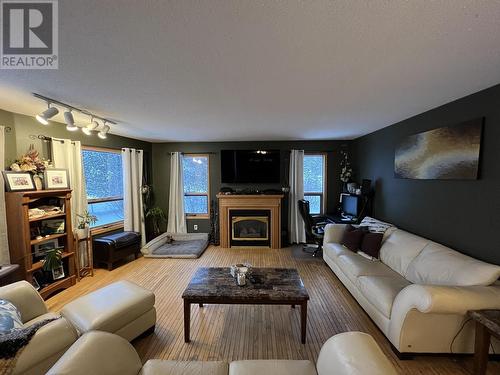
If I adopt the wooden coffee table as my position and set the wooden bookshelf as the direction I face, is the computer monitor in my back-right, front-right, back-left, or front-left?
back-right

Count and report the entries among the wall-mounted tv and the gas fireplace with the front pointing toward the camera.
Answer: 2

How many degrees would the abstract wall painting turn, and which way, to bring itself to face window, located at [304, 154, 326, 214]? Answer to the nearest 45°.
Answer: approximately 90° to its right

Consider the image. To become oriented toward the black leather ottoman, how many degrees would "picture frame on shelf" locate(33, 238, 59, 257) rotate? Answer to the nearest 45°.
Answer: approximately 45° to its left

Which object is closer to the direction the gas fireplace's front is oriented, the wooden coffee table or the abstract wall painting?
the wooden coffee table

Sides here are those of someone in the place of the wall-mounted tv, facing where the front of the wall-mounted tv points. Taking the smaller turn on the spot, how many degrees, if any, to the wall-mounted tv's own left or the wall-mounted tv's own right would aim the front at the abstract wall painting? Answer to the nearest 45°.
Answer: approximately 45° to the wall-mounted tv's own left

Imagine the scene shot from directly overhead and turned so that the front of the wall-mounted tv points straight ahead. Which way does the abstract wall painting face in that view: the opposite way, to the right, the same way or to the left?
to the right

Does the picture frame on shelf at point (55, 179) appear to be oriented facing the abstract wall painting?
yes

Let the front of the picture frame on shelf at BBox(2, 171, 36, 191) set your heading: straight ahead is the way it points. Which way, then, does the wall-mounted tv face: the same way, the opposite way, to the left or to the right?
to the right

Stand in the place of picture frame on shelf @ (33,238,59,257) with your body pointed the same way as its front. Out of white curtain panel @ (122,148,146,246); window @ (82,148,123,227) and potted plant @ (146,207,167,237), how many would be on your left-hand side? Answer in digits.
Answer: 3
